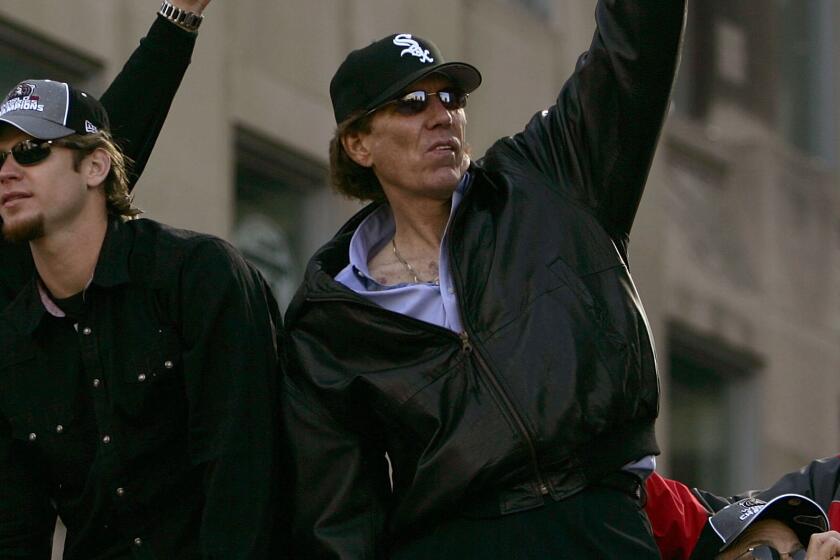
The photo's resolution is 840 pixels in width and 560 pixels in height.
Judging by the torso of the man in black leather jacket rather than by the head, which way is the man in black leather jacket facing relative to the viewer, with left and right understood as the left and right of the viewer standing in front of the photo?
facing the viewer
